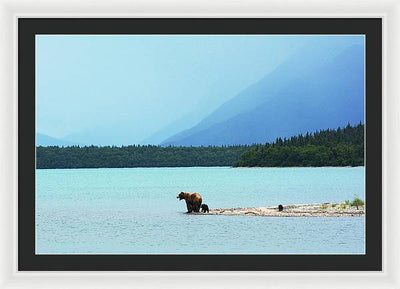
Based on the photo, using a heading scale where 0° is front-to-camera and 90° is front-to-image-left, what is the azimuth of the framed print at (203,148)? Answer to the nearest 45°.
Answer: approximately 0°
